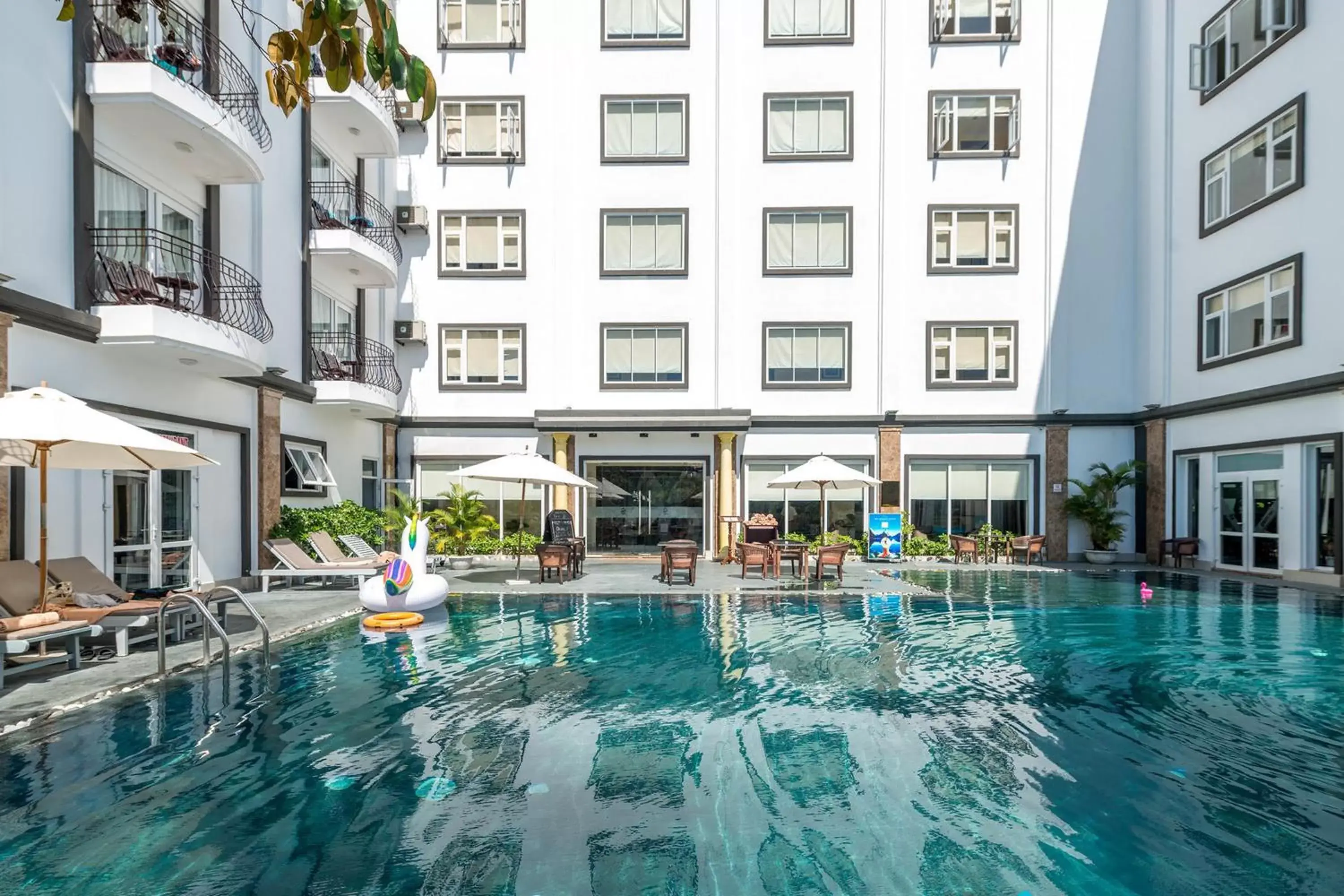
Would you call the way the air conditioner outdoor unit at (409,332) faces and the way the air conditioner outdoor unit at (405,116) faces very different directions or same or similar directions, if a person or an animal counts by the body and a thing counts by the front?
same or similar directions

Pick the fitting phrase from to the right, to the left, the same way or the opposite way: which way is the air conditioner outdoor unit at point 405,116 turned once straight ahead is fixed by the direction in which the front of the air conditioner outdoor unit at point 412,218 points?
the same way

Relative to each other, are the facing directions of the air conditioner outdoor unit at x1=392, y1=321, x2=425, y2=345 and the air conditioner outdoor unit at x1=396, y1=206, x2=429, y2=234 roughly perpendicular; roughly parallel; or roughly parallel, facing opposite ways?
roughly parallel

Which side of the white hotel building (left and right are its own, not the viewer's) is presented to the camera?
front

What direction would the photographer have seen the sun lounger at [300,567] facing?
facing to the right of the viewer

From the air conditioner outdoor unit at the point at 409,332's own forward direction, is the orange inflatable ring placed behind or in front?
in front
